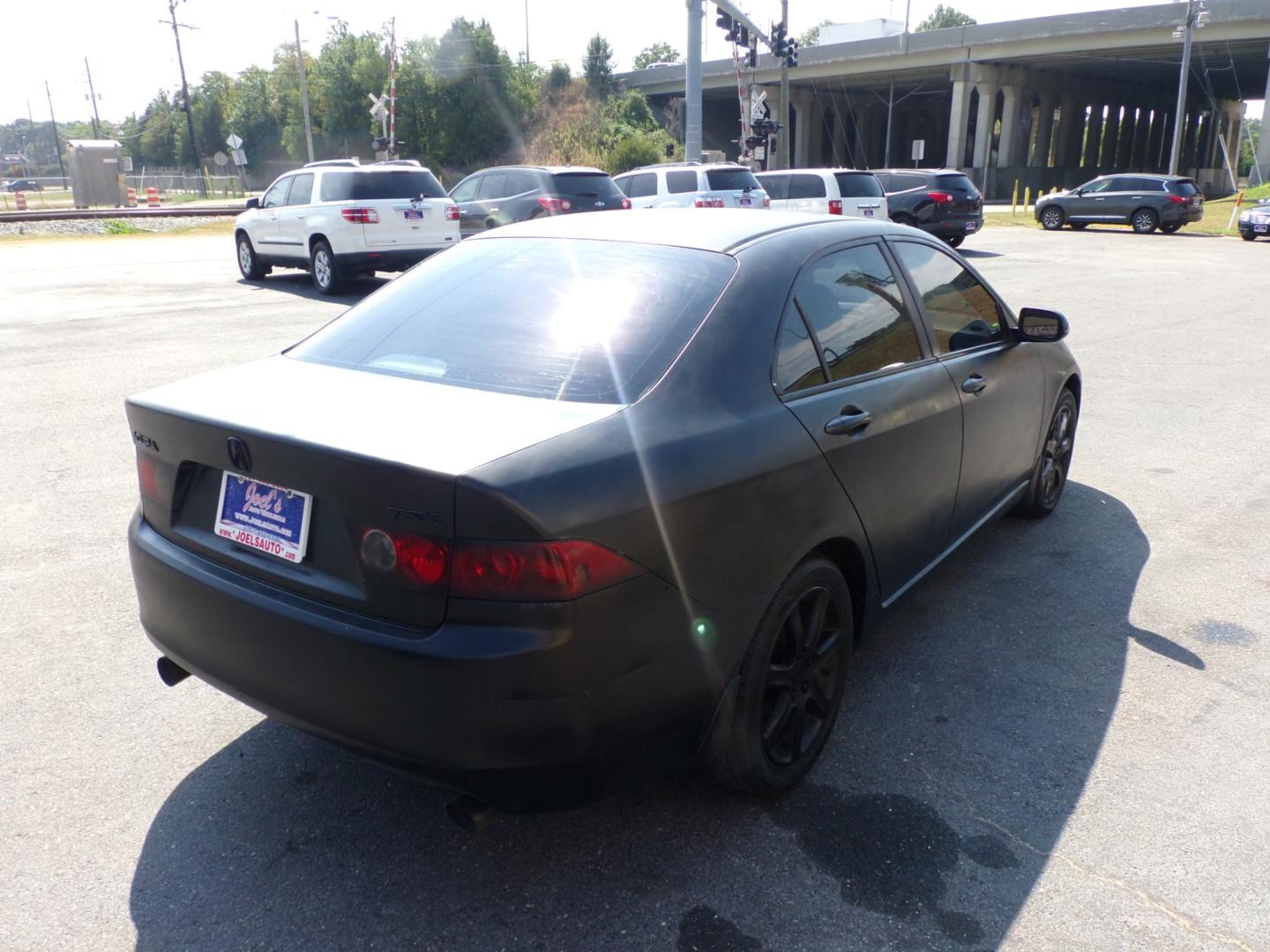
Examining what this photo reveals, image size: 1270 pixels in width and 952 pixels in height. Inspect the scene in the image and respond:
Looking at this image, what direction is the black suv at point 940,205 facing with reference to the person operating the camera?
facing away from the viewer and to the left of the viewer

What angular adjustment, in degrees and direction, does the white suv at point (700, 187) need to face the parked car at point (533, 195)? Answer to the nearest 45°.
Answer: approximately 90° to its left

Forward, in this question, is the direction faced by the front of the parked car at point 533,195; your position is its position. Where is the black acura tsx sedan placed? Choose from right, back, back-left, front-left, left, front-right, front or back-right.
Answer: back-left

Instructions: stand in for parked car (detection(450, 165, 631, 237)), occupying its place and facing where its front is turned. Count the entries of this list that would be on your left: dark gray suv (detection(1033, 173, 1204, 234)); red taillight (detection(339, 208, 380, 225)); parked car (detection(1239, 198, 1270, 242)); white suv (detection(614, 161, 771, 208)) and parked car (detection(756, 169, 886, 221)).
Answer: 1

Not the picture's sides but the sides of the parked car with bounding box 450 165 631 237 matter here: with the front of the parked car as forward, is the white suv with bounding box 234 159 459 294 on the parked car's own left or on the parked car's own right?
on the parked car's own left

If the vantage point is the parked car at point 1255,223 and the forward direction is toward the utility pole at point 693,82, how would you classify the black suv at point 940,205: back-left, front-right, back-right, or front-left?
front-left

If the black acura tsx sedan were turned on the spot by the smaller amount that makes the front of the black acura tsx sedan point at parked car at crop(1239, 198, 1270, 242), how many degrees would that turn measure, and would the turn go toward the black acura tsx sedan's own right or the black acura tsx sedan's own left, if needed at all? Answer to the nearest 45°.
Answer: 0° — it already faces it

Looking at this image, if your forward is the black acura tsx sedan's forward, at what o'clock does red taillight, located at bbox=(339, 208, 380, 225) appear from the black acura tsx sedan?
The red taillight is roughly at 10 o'clock from the black acura tsx sedan.

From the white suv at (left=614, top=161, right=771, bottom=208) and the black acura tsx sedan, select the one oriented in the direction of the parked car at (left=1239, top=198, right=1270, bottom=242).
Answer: the black acura tsx sedan

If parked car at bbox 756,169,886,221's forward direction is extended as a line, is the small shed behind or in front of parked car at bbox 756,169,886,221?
in front

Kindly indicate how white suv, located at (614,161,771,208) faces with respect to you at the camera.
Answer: facing away from the viewer and to the left of the viewer
